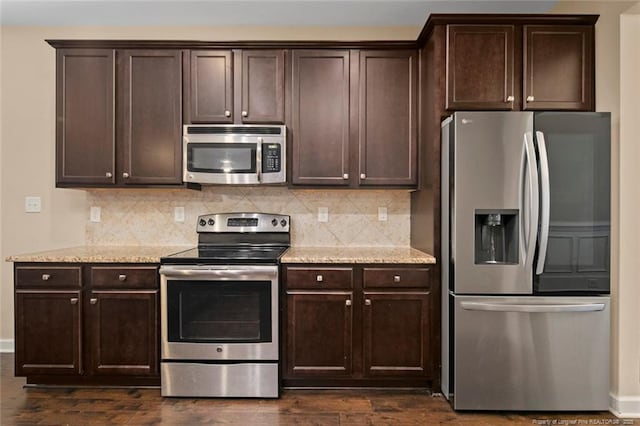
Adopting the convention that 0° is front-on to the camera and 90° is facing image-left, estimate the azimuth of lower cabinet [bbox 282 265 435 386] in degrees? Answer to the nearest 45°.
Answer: approximately 0°

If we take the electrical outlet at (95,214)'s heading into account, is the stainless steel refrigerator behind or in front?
in front

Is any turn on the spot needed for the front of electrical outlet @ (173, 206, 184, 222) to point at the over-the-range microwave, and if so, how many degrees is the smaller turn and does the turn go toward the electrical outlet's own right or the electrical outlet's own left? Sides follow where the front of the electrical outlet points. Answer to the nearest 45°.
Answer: approximately 45° to the electrical outlet's own left

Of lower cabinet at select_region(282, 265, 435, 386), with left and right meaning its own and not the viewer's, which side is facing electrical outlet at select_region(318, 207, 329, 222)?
back

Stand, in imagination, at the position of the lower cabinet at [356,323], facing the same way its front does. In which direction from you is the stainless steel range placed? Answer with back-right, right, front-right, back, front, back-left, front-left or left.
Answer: right

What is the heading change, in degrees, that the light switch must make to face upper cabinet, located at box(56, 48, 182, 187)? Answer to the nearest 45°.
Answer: approximately 45° to its left

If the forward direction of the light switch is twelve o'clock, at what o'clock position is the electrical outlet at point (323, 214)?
The electrical outlet is roughly at 10 o'clock from the light switch.

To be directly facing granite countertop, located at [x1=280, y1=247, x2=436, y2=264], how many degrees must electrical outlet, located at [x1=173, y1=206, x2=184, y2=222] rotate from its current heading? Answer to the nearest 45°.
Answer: approximately 45° to its left

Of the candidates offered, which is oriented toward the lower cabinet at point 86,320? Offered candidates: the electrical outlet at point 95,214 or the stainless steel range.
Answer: the electrical outlet

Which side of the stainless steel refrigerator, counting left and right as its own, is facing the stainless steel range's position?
right
